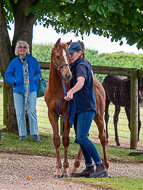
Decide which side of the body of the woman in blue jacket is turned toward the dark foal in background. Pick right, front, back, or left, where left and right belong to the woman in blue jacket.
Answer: left

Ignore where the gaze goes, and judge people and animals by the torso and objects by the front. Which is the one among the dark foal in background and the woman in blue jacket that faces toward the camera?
the woman in blue jacket

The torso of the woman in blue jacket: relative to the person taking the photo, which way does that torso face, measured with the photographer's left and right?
facing the viewer

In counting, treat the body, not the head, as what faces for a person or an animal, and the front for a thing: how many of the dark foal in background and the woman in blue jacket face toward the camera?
1
